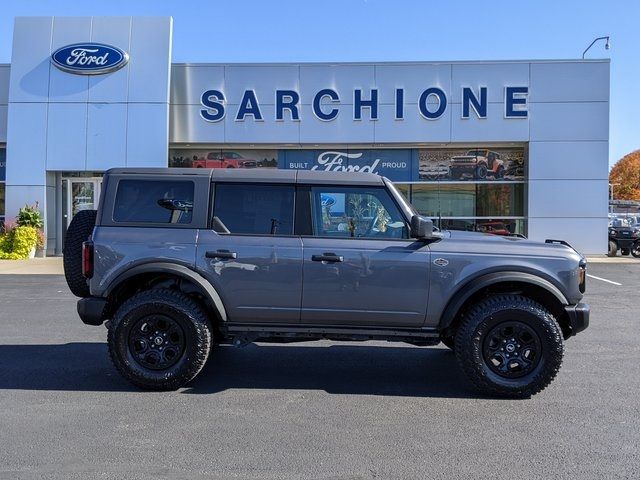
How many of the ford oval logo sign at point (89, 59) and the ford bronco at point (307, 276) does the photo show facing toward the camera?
1

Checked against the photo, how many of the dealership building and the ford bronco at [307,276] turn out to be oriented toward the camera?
1

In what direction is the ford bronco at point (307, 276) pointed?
to the viewer's right

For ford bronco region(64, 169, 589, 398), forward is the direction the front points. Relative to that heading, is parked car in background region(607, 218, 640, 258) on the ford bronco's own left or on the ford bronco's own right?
on the ford bronco's own left

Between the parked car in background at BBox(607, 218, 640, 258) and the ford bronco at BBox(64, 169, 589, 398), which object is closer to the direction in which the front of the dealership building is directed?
the ford bronco

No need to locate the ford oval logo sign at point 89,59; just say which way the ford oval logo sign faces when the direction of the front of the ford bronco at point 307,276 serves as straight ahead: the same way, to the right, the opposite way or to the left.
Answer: to the right

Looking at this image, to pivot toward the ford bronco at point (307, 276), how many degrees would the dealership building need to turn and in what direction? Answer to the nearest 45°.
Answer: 0° — it already faces it

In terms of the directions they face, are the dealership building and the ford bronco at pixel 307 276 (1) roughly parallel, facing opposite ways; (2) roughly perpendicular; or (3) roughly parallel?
roughly perpendicular

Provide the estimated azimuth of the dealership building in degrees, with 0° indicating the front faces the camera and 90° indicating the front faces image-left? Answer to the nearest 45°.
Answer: approximately 0°
